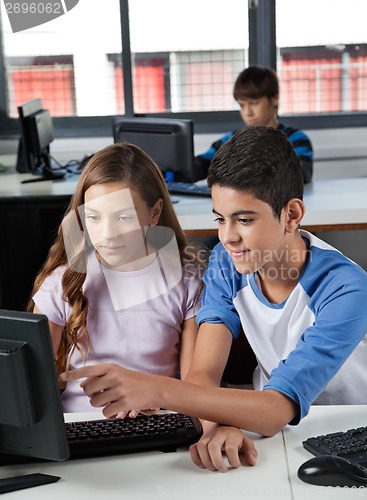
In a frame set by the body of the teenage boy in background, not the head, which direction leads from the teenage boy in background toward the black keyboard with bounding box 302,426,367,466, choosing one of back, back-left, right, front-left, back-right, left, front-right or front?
front-left

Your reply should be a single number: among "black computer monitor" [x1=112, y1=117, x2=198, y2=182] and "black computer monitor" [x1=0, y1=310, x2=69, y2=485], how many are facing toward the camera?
0

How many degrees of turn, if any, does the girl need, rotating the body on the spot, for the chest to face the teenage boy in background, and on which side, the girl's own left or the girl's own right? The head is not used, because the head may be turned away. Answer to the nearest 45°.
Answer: approximately 180°

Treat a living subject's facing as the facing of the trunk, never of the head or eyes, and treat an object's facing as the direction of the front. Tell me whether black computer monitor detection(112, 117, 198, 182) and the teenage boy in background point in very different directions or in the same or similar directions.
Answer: very different directions

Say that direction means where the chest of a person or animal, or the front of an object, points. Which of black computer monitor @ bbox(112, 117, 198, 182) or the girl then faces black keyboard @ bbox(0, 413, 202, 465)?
the girl

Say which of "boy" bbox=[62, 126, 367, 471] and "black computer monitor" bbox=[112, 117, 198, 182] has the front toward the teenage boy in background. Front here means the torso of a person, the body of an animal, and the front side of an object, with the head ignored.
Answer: the black computer monitor

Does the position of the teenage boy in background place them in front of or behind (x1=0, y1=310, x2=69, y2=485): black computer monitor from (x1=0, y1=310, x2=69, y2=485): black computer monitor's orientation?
in front

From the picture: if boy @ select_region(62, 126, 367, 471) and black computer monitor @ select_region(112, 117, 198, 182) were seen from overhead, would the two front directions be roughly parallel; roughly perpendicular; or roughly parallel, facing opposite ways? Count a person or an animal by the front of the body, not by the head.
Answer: roughly parallel, facing opposite ways

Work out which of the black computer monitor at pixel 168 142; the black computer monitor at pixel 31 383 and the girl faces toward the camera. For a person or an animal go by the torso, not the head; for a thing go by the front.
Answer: the girl

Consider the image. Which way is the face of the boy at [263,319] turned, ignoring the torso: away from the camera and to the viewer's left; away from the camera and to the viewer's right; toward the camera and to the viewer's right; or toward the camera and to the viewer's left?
toward the camera and to the viewer's left

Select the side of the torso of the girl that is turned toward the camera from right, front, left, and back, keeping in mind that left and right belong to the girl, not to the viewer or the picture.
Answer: front

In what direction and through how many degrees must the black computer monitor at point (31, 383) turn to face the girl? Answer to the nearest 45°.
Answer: approximately 45° to its left

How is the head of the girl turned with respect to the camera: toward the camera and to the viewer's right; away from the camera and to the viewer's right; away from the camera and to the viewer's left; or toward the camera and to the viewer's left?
toward the camera and to the viewer's left

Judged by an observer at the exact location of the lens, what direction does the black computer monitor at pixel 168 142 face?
facing away from the viewer and to the right of the viewer

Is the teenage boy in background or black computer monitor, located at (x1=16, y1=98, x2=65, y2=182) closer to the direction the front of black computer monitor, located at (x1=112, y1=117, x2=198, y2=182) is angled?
the teenage boy in background

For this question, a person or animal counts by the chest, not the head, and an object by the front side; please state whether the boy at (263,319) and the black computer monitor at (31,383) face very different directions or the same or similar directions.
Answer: very different directions

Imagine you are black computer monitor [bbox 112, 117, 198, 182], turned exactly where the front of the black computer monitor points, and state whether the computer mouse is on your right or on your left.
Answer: on your right

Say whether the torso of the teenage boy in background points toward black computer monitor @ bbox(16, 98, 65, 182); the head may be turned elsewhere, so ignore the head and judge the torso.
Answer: no

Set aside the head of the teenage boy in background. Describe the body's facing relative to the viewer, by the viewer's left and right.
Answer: facing the viewer and to the left of the viewer
